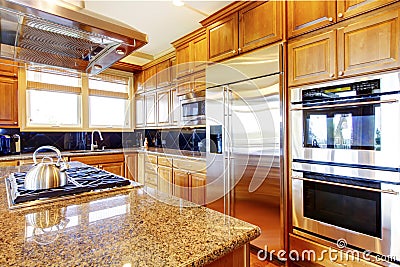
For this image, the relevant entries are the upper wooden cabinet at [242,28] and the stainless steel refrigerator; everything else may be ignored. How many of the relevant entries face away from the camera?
0

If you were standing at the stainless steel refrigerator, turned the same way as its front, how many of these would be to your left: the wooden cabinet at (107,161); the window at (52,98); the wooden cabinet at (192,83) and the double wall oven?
1

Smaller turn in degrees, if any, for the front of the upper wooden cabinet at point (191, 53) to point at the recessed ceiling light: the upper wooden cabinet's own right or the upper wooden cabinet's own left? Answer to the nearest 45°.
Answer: approximately 45° to the upper wooden cabinet's own left

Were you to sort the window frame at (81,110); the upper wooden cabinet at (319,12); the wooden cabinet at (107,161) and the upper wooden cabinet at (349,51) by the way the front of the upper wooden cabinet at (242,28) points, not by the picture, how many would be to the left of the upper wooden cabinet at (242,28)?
2

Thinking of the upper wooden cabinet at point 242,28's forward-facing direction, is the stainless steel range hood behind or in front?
in front

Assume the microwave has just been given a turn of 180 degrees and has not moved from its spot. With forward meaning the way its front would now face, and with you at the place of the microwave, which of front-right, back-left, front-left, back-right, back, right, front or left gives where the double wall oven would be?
right

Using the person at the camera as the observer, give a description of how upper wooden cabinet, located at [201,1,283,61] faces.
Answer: facing the viewer and to the left of the viewer

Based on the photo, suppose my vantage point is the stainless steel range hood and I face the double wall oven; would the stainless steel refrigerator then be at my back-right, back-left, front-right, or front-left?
front-left

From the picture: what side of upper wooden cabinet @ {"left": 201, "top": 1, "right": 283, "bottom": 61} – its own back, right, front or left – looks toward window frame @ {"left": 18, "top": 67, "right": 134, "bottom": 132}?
right

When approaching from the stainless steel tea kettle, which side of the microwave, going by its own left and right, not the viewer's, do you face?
front

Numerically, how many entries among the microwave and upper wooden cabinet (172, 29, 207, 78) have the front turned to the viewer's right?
0

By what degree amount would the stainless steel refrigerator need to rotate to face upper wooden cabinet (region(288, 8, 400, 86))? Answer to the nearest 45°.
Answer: approximately 90° to its left

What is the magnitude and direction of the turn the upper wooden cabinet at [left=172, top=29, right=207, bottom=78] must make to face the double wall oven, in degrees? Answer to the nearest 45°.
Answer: approximately 90° to its left

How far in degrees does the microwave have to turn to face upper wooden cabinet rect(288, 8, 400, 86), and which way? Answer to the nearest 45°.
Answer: approximately 90° to its left
